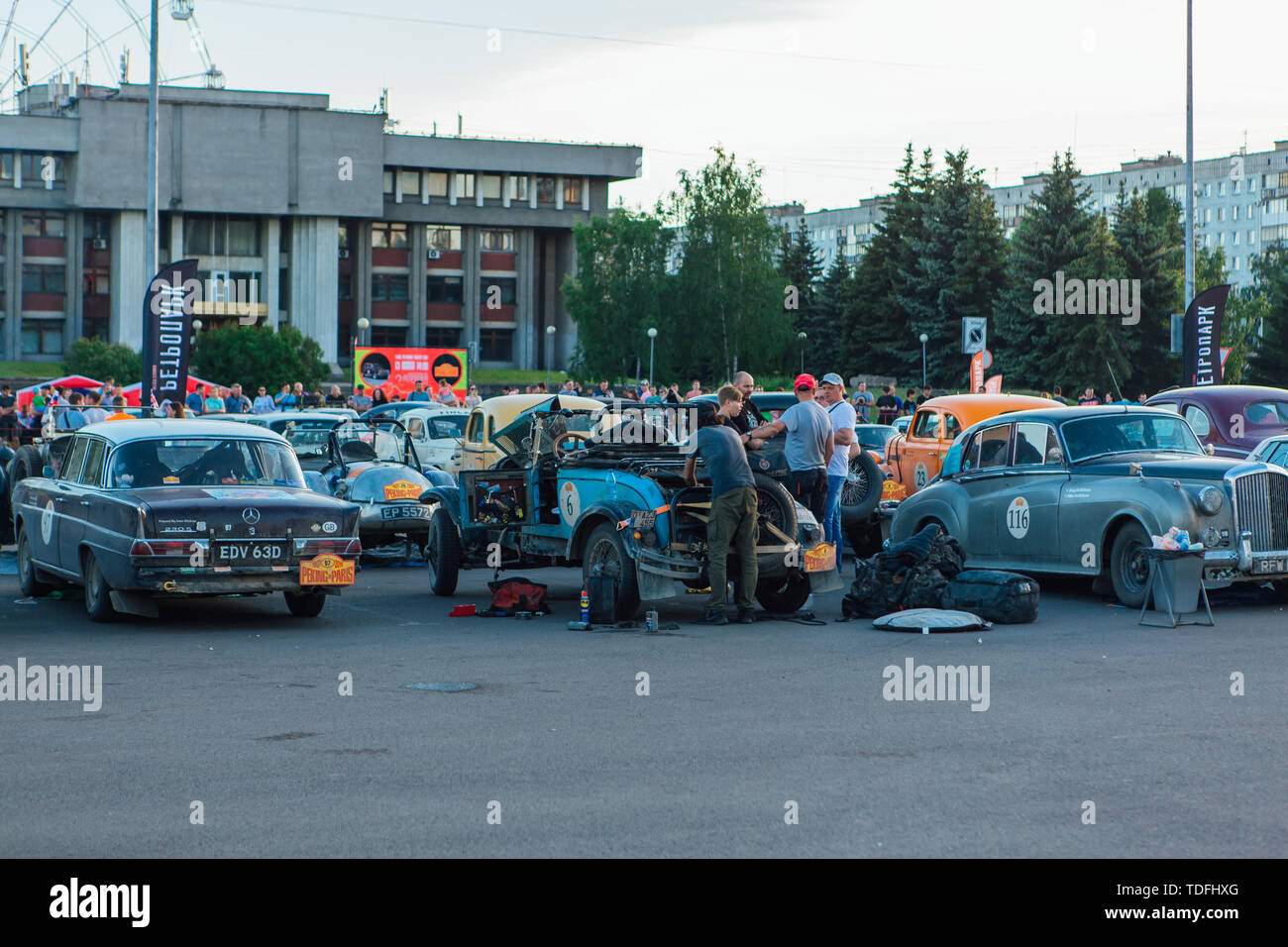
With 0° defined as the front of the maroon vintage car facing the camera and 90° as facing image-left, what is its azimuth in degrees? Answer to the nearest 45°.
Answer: approximately 135°

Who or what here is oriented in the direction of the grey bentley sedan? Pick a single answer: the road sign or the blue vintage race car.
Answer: the road sign

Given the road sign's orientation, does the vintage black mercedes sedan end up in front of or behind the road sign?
in front

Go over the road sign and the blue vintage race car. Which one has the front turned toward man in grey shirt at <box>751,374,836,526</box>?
the road sign

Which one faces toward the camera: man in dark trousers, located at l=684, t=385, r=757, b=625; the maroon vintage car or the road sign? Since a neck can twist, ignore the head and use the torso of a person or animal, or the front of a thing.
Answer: the road sign

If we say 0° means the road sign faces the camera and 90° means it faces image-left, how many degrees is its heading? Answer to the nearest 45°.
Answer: approximately 0°

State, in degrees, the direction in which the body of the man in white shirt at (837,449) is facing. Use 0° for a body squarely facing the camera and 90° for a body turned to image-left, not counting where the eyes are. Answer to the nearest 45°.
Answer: approximately 45°

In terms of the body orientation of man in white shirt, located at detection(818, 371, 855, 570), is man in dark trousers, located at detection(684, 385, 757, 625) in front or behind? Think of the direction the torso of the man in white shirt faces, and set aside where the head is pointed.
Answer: in front

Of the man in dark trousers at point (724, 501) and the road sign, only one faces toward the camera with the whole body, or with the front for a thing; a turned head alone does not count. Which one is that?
the road sign

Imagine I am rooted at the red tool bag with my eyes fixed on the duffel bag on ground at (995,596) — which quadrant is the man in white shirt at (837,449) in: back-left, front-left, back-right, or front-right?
front-left

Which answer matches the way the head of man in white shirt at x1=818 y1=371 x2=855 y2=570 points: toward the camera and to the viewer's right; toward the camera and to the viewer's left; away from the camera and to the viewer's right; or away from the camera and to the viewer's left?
toward the camera and to the viewer's left

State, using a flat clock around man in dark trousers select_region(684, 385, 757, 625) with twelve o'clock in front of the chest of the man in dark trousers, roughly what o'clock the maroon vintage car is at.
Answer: The maroon vintage car is roughly at 3 o'clock from the man in dark trousers.

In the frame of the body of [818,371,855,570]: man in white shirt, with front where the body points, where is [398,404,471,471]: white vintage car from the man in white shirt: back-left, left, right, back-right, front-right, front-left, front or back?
right

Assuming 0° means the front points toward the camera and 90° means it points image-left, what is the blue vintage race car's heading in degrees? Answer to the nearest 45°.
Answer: approximately 135°

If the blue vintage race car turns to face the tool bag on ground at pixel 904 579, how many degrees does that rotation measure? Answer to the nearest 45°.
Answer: approximately 135° to its right
